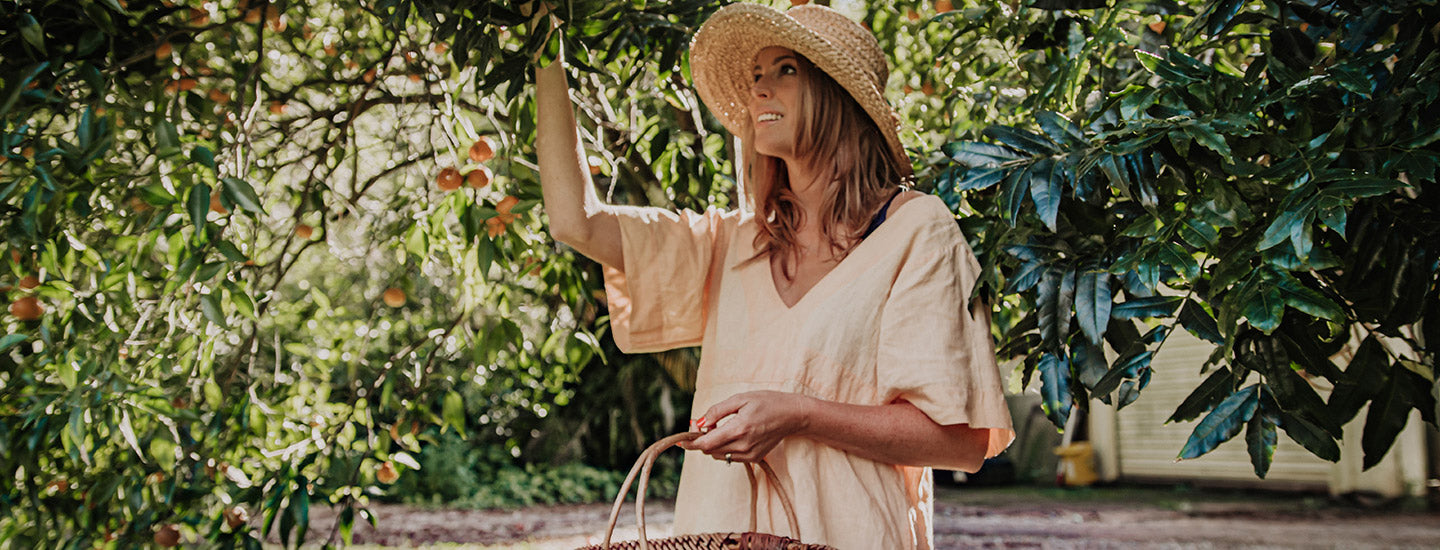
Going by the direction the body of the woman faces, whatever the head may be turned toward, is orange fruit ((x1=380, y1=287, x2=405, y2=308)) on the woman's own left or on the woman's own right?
on the woman's own right

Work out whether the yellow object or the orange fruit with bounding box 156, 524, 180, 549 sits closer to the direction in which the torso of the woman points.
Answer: the orange fruit

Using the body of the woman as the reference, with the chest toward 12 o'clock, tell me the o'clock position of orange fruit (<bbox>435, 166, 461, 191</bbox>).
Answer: The orange fruit is roughly at 3 o'clock from the woman.

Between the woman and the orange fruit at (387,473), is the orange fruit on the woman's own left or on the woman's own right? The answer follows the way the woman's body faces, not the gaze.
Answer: on the woman's own right

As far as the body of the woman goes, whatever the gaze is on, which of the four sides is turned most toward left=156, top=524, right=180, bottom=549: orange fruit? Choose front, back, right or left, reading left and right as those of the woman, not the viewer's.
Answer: right

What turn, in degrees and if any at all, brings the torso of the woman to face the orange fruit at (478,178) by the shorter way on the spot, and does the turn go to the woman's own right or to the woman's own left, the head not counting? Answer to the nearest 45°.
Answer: approximately 90° to the woman's own right

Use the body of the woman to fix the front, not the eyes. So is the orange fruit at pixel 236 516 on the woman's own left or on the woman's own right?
on the woman's own right

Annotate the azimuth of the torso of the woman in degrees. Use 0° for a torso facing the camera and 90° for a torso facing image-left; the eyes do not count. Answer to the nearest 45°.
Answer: approximately 45°
